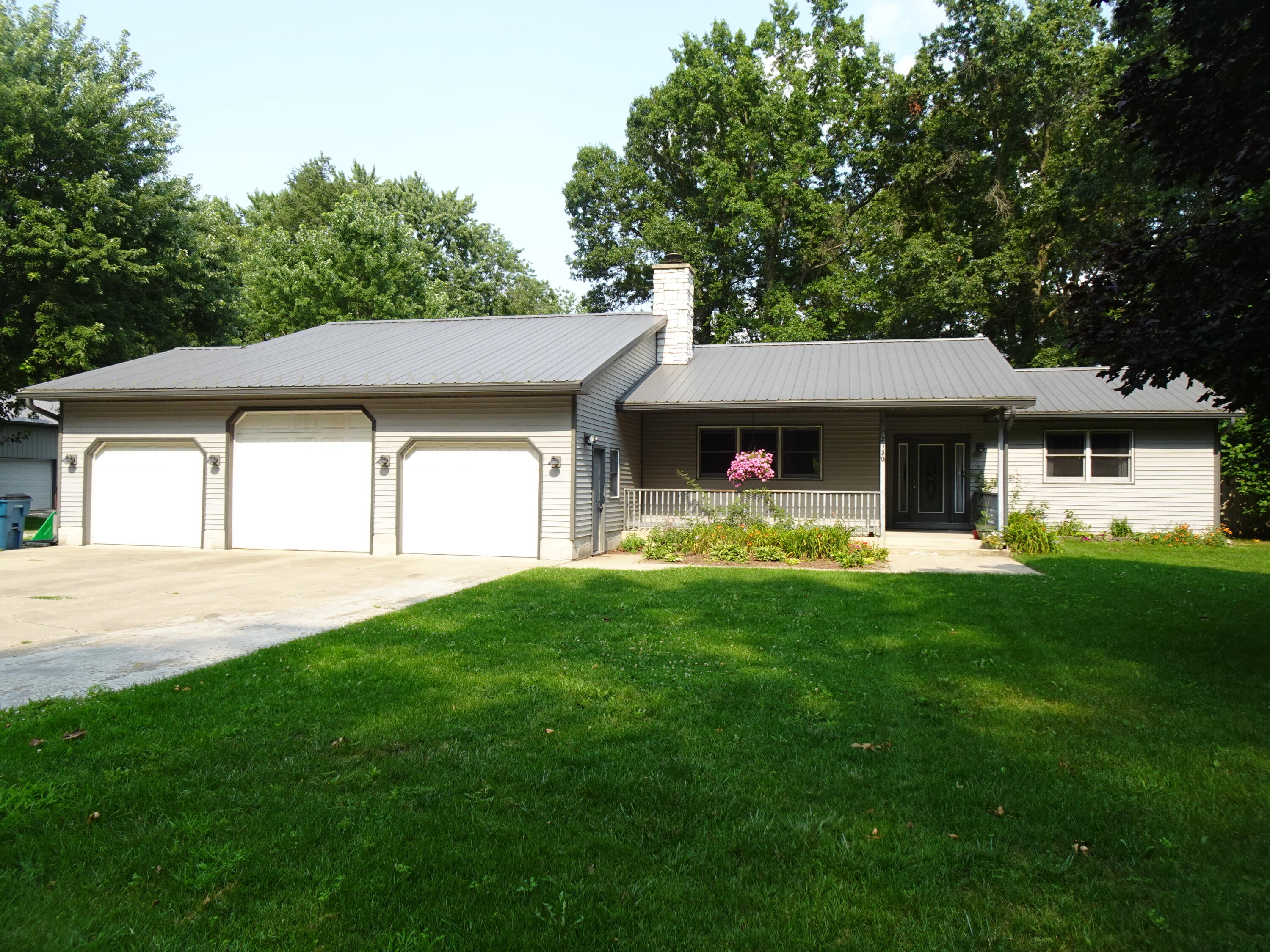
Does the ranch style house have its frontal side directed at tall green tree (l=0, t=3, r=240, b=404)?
no

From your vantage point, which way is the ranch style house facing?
toward the camera

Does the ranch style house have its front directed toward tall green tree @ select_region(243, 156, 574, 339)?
no

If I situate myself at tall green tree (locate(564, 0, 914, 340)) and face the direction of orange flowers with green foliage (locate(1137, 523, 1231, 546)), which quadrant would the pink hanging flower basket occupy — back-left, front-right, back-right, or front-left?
front-right

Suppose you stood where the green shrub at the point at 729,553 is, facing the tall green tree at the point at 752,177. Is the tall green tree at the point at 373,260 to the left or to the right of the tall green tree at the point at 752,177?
left

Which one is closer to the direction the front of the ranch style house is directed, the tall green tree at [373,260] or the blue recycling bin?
the blue recycling bin

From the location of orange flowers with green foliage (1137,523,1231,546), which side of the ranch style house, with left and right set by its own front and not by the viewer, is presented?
left

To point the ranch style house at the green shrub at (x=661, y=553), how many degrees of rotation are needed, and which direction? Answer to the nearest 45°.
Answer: approximately 45° to its left

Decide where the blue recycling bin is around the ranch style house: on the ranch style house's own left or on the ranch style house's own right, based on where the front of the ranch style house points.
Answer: on the ranch style house's own right

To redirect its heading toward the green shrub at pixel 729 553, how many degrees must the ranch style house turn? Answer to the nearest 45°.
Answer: approximately 45° to its left

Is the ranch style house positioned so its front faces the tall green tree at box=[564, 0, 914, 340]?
no

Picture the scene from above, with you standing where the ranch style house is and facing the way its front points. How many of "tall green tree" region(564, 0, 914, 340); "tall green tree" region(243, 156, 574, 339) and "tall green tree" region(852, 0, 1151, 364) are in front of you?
0

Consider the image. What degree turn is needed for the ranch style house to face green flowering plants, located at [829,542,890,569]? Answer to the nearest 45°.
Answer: approximately 45° to its left

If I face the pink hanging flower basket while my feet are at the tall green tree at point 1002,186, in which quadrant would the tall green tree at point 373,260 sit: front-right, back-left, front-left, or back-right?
front-right
